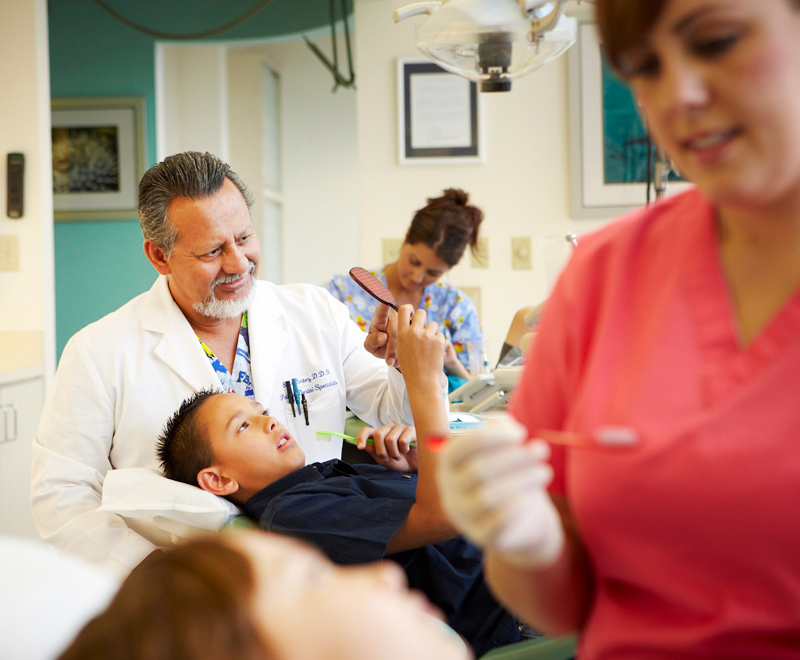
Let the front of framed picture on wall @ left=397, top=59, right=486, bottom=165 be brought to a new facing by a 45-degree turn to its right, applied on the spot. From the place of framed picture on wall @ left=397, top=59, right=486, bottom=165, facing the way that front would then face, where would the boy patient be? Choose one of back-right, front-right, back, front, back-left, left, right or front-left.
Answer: front-left

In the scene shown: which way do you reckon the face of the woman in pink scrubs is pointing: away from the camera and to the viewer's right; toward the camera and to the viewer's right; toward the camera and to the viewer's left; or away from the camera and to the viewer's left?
toward the camera and to the viewer's left

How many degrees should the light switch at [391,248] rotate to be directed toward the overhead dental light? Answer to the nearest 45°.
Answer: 0° — it already faces it

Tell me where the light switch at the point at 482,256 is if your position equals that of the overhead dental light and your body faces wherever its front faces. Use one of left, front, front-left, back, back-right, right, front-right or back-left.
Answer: back

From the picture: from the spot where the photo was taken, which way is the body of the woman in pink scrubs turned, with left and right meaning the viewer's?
facing the viewer and to the left of the viewer

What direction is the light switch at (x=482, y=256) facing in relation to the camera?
toward the camera

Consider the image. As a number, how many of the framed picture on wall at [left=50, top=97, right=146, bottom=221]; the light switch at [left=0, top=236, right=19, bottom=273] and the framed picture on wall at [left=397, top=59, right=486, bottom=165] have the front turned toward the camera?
3

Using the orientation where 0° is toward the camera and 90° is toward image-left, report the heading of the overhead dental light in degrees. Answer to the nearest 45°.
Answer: approximately 0°

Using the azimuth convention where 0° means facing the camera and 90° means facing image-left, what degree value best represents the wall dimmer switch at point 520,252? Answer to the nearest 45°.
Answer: approximately 0°

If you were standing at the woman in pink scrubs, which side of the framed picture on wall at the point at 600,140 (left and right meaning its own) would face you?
front

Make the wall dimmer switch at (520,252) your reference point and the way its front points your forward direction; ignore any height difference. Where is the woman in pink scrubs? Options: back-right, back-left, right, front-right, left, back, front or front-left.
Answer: front
